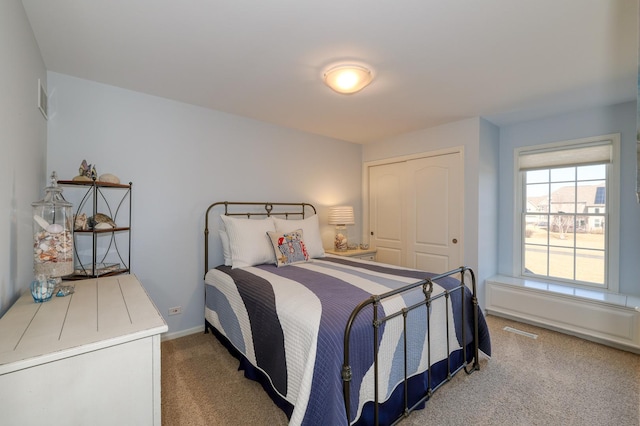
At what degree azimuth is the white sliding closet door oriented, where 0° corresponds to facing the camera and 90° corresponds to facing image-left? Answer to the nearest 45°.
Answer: approximately 45°

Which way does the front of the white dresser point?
to the viewer's right

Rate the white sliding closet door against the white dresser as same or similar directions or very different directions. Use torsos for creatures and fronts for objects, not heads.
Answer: very different directions

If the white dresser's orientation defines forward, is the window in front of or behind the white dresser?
in front

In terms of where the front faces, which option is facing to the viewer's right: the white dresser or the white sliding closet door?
the white dresser

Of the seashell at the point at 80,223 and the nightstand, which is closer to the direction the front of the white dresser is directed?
the nightstand

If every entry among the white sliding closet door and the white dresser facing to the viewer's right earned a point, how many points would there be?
1

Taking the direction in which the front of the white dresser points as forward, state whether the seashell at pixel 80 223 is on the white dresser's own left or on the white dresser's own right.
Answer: on the white dresser's own left

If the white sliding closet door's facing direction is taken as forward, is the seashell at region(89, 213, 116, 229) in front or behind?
in front

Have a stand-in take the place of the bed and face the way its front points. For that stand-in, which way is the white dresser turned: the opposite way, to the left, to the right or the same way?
to the left
